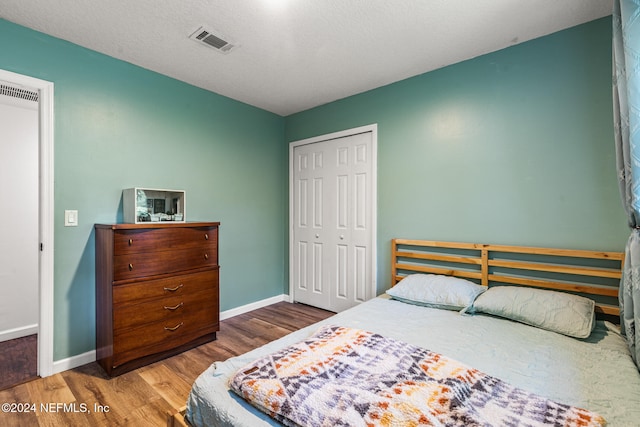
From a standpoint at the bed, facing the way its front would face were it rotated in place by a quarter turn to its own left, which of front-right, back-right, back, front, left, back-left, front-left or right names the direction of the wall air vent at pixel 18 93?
back-right

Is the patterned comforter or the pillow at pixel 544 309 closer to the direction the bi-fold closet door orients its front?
the patterned comforter

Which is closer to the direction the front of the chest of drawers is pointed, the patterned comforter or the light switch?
the patterned comforter

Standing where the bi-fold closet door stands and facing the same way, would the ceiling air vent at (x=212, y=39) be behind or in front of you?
in front

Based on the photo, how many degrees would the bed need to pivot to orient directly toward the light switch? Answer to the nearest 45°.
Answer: approximately 45° to its right

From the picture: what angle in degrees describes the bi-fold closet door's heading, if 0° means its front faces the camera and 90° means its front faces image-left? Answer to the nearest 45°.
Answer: approximately 45°

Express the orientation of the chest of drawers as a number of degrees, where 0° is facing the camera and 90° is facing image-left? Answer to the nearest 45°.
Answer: approximately 315°

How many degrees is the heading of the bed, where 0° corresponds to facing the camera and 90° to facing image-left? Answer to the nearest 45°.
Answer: approximately 45°

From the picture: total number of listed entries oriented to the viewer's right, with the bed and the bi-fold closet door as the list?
0

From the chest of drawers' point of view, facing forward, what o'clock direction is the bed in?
The bed is roughly at 12 o'clock from the chest of drawers.
